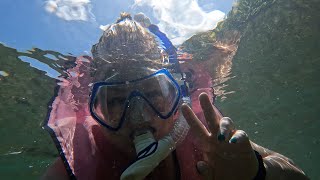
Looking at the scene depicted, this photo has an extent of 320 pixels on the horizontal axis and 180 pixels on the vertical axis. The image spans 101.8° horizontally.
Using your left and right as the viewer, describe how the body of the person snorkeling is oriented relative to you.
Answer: facing the viewer
